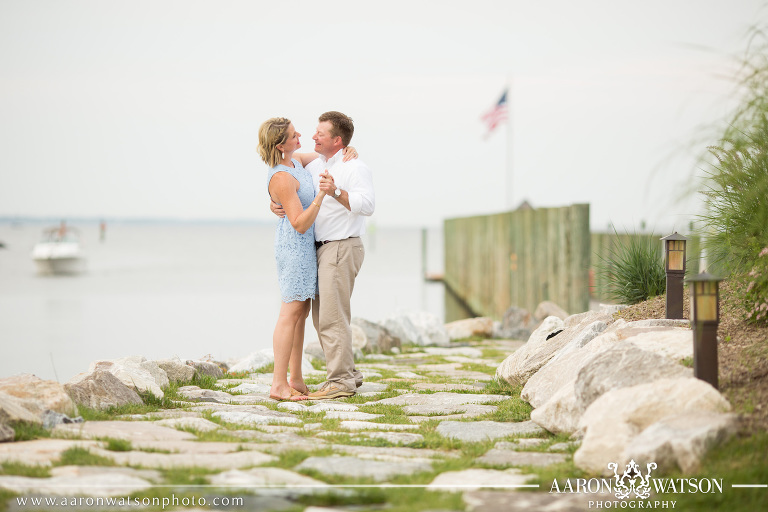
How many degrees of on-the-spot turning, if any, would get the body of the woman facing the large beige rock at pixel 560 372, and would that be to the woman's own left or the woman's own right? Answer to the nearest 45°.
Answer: approximately 45° to the woman's own right

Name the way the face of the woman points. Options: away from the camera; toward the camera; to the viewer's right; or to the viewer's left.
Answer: to the viewer's right

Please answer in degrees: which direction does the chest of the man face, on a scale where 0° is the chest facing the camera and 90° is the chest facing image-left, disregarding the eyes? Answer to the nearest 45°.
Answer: approximately 90°

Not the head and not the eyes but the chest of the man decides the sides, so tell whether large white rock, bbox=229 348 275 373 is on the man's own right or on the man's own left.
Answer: on the man's own right

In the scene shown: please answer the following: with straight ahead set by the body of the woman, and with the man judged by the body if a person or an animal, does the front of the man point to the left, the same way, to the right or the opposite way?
the opposite way

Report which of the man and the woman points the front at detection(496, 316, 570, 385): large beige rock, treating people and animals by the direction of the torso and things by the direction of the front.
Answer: the woman

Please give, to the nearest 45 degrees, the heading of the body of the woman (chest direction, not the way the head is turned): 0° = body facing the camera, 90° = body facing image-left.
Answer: approximately 270°

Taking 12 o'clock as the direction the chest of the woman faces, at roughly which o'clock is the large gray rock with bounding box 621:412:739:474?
The large gray rock is roughly at 2 o'clock from the woman.

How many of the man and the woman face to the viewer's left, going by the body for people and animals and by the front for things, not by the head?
1

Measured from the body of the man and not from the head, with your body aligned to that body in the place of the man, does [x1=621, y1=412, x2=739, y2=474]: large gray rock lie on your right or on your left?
on your left

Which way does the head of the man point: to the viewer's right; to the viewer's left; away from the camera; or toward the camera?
to the viewer's left

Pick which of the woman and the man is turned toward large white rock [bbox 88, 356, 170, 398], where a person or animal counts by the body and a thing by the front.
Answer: the man
